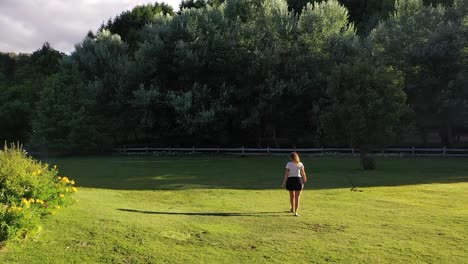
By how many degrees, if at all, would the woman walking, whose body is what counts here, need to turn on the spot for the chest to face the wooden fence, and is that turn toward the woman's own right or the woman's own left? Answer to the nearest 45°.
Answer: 0° — they already face it

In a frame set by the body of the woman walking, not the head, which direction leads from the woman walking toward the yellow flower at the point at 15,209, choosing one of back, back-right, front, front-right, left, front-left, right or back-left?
back-left

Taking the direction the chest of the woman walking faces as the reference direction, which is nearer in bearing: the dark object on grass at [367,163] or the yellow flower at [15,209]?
the dark object on grass

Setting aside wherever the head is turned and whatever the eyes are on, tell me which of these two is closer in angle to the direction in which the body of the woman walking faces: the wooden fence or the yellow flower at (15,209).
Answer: the wooden fence

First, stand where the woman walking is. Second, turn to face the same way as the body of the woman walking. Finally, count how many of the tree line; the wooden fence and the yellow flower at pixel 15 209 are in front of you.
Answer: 2

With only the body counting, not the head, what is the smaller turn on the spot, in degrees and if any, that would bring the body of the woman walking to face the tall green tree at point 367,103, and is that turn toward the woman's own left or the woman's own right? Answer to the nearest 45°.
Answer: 0° — they already face it

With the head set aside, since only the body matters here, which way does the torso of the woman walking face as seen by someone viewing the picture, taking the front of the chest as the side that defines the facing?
away from the camera

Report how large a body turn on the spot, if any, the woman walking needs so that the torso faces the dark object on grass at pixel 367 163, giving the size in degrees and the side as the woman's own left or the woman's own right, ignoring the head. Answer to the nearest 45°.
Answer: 0° — they already face it

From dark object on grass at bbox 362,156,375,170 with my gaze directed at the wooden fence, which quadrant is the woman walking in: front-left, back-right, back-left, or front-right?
back-left
